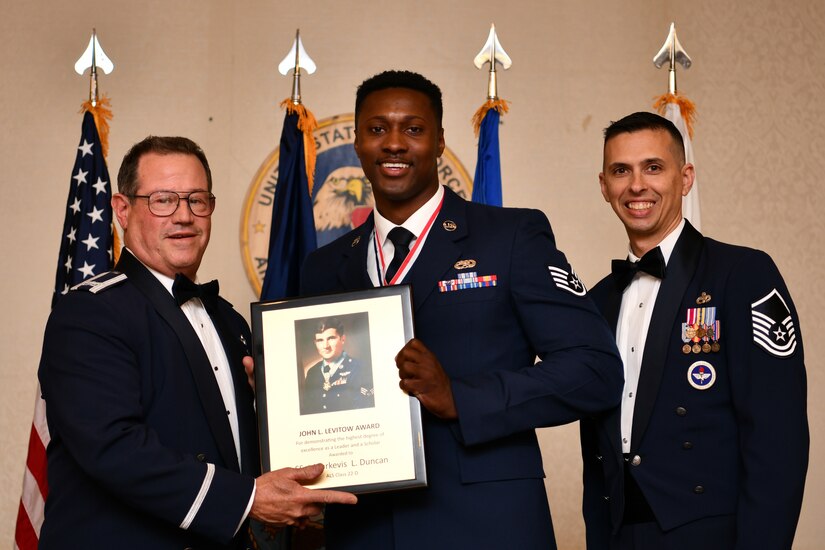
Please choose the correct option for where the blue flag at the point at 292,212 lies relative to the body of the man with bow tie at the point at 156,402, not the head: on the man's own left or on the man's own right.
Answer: on the man's own left

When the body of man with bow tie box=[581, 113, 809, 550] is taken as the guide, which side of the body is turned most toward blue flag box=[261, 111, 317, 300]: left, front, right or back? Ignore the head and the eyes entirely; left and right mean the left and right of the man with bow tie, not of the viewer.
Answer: right

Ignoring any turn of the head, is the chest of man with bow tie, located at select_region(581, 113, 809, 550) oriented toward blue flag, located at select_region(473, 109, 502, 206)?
no

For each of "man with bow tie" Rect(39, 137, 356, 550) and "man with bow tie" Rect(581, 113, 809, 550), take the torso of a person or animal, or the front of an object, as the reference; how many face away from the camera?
0

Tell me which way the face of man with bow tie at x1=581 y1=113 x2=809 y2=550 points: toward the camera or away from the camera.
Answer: toward the camera

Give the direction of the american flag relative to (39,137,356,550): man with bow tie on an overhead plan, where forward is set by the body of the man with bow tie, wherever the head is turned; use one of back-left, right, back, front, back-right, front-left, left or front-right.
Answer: back-left

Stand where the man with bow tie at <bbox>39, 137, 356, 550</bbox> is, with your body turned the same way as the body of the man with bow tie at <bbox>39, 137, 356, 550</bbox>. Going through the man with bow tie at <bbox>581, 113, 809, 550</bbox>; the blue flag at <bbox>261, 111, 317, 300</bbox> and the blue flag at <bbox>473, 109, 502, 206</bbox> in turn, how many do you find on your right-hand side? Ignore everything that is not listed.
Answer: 0

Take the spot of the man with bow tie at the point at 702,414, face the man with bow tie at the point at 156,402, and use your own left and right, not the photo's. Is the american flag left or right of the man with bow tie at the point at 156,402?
right

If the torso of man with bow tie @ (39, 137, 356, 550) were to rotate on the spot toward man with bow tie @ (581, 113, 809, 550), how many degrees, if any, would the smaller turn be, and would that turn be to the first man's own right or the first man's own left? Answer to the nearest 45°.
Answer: approximately 45° to the first man's own left

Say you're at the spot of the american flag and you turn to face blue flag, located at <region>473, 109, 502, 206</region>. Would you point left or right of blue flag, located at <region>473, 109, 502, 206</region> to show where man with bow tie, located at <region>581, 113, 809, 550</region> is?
right

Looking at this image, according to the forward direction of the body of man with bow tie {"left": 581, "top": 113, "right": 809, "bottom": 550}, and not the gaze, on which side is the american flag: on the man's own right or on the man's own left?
on the man's own right

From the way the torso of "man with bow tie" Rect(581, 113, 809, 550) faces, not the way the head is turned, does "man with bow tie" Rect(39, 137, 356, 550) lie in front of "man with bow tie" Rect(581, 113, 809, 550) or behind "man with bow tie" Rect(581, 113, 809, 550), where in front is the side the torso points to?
in front

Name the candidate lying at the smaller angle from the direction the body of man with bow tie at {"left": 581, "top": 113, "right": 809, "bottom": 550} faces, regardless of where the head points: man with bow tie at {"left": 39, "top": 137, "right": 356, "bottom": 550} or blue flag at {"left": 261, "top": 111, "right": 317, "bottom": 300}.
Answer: the man with bow tie

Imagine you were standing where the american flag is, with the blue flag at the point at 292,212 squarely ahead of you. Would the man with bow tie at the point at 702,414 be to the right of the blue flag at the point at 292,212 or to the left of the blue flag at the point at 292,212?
right

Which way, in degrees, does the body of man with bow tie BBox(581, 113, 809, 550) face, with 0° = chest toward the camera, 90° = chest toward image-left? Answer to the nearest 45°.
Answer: approximately 45°

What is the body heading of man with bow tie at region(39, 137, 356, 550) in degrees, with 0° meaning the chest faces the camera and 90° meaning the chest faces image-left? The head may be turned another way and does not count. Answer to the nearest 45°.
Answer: approximately 315°
